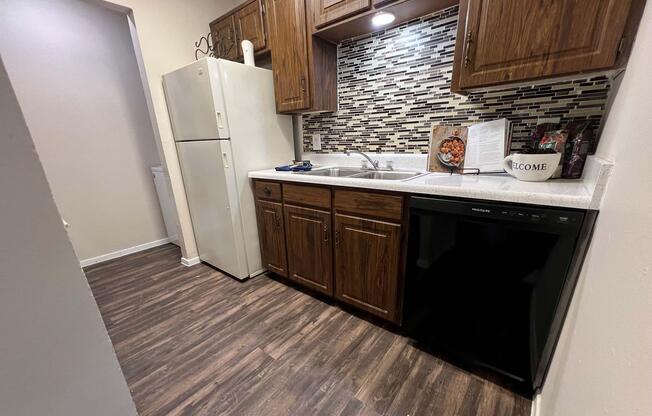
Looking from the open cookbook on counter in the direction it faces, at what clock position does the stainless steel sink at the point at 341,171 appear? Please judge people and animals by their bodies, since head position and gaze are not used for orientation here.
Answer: The stainless steel sink is roughly at 3 o'clock from the open cookbook on counter.

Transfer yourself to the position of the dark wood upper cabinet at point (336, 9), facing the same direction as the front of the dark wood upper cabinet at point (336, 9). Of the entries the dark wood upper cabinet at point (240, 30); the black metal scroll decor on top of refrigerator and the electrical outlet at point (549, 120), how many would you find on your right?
2

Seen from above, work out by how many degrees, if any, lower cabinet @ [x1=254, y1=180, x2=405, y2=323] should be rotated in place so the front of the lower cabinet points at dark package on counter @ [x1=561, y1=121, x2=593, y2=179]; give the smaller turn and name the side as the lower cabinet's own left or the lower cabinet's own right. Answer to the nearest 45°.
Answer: approximately 135° to the lower cabinet's own left

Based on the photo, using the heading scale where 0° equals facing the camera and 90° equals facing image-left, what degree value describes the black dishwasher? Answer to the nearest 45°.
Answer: approximately 45°

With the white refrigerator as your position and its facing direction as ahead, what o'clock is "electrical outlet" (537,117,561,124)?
The electrical outlet is roughly at 9 o'clock from the white refrigerator.

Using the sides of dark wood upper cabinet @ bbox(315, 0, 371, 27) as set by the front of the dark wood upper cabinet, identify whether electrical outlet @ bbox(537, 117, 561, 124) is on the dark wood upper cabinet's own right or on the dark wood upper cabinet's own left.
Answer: on the dark wood upper cabinet's own left

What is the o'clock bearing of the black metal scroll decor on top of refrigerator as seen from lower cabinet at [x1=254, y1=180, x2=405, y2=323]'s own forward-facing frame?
The black metal scroll decor on top of refrigerator is roughly at 3 o'clock from the lower cabinet.

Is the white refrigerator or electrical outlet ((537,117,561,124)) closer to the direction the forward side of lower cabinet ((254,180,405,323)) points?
the white refrigerator
